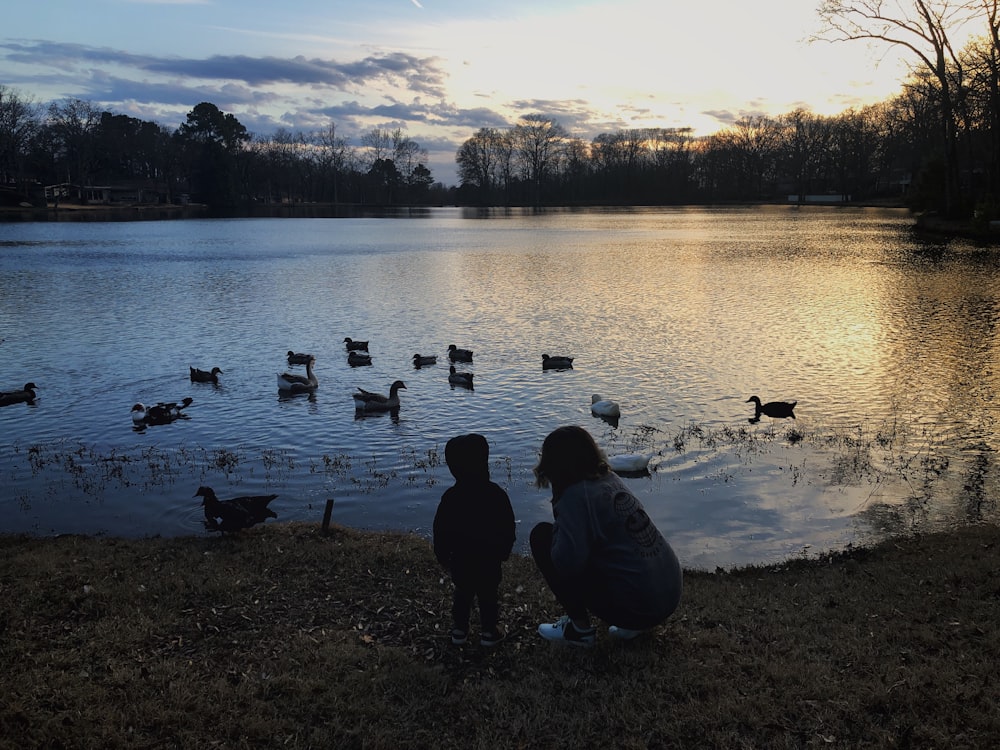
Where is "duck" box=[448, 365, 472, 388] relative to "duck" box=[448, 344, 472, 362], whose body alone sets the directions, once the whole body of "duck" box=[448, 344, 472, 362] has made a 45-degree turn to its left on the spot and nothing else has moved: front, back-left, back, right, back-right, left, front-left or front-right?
front-left

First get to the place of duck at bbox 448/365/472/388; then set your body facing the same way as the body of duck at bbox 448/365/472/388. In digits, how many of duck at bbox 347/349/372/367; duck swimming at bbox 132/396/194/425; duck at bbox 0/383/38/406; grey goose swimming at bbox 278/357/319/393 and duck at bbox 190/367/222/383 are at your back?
0

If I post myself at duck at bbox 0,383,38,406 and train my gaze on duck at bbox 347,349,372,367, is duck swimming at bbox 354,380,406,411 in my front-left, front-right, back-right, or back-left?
front-right

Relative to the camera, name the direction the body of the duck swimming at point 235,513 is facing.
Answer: to the viewer's left

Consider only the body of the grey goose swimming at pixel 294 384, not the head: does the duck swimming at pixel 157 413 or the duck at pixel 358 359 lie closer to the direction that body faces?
the duck

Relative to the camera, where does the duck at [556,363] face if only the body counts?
to the viewer's left

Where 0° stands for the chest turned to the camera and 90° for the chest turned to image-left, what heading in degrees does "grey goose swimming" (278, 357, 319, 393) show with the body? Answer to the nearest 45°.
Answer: approximately 270°

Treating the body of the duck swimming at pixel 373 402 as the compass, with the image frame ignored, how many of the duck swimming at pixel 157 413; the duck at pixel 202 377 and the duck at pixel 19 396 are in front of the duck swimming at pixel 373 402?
0

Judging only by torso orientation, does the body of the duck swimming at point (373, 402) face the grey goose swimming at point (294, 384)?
no

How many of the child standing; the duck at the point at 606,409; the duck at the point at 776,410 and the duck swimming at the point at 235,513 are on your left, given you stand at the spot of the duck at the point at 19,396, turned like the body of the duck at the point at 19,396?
0

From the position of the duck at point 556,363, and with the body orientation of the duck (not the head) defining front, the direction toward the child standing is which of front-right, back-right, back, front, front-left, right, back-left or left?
left

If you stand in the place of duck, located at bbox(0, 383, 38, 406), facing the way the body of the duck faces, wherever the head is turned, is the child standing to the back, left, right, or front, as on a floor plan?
right

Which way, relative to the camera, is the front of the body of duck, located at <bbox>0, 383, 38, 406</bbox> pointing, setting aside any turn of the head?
to the viewer's right

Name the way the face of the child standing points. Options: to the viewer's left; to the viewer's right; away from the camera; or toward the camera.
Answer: away from the camera

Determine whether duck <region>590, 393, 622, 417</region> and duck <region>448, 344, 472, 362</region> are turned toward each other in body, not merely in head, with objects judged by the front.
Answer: no

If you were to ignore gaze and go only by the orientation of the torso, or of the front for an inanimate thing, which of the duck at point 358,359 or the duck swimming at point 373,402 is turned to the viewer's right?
the duck swimming

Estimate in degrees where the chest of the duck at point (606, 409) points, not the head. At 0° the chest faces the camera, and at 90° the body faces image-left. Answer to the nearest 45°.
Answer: approximately 90°
